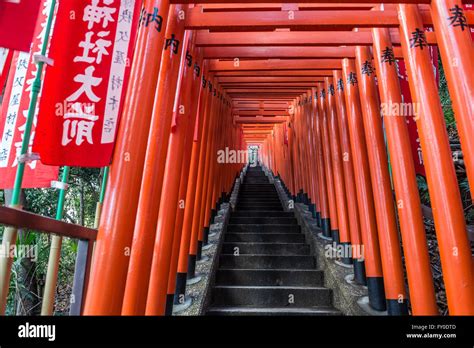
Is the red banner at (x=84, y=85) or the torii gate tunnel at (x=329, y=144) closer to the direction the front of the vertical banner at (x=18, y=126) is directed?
the red banner

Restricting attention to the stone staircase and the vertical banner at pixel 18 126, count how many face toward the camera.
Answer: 2

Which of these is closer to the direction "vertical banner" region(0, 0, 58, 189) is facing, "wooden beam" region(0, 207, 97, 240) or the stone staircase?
the wooden beam

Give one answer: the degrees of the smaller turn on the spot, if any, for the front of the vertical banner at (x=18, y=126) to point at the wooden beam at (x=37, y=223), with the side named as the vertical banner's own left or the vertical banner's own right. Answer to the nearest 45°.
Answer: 0° — it already faces it

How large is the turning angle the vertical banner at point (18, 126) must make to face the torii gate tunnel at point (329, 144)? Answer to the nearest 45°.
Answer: approximately 90° to its left

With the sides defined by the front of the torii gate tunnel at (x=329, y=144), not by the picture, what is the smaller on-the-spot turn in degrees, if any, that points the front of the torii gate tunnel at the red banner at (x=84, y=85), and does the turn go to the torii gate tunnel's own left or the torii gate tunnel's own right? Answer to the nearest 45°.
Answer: approximately 45° to the torii gate tunnel's own right

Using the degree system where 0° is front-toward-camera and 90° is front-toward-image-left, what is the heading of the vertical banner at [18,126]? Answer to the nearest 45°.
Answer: approximately 0°

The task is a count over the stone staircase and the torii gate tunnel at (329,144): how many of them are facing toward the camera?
2

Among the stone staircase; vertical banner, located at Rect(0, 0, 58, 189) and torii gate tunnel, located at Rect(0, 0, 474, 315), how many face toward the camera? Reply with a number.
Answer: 3
